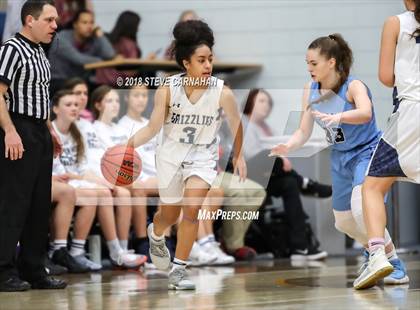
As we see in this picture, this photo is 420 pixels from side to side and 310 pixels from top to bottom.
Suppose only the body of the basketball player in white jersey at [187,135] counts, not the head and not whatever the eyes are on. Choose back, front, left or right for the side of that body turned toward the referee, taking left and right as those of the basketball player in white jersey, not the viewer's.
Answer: right

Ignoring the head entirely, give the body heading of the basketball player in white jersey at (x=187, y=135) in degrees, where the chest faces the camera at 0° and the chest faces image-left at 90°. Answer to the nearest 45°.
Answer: approximately 0°

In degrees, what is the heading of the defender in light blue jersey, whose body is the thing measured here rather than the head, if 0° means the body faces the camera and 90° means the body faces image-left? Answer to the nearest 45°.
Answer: approximately 45°

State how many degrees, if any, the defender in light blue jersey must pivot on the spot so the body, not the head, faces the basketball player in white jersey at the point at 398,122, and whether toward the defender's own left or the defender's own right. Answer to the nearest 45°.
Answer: approximately 90° to the defender's own left

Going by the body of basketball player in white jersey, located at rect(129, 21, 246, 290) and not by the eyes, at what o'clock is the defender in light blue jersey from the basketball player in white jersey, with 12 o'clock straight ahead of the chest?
The defender in light blue jersey is roughly at 9 o'clock from the basketball player in white jersey.

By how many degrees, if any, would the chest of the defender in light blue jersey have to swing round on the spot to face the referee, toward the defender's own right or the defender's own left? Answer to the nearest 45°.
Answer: approximately 45° to the defender's own right
